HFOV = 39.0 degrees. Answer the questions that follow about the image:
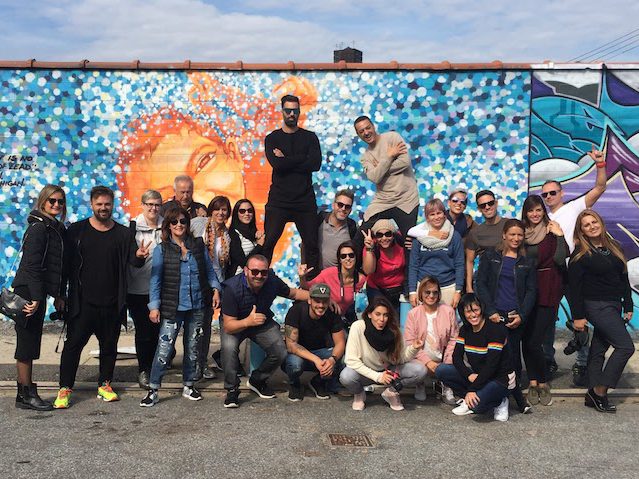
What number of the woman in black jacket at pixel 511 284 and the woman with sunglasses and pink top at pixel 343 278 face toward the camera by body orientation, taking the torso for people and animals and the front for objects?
2

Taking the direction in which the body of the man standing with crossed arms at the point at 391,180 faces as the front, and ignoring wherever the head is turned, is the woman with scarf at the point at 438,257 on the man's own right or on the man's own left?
on the man's own left

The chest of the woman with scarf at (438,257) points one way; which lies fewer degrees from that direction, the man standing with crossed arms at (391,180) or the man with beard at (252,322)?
the man with beard

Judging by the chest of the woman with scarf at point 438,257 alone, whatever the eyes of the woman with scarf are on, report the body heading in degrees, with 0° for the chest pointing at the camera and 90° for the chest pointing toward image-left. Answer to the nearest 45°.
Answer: approximately 0°

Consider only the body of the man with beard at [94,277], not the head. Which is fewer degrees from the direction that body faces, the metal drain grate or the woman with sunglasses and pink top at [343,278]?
the metal drain grate
